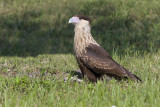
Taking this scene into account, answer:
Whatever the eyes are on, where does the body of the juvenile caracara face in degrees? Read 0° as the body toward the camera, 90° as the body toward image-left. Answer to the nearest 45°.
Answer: approximately 90°
